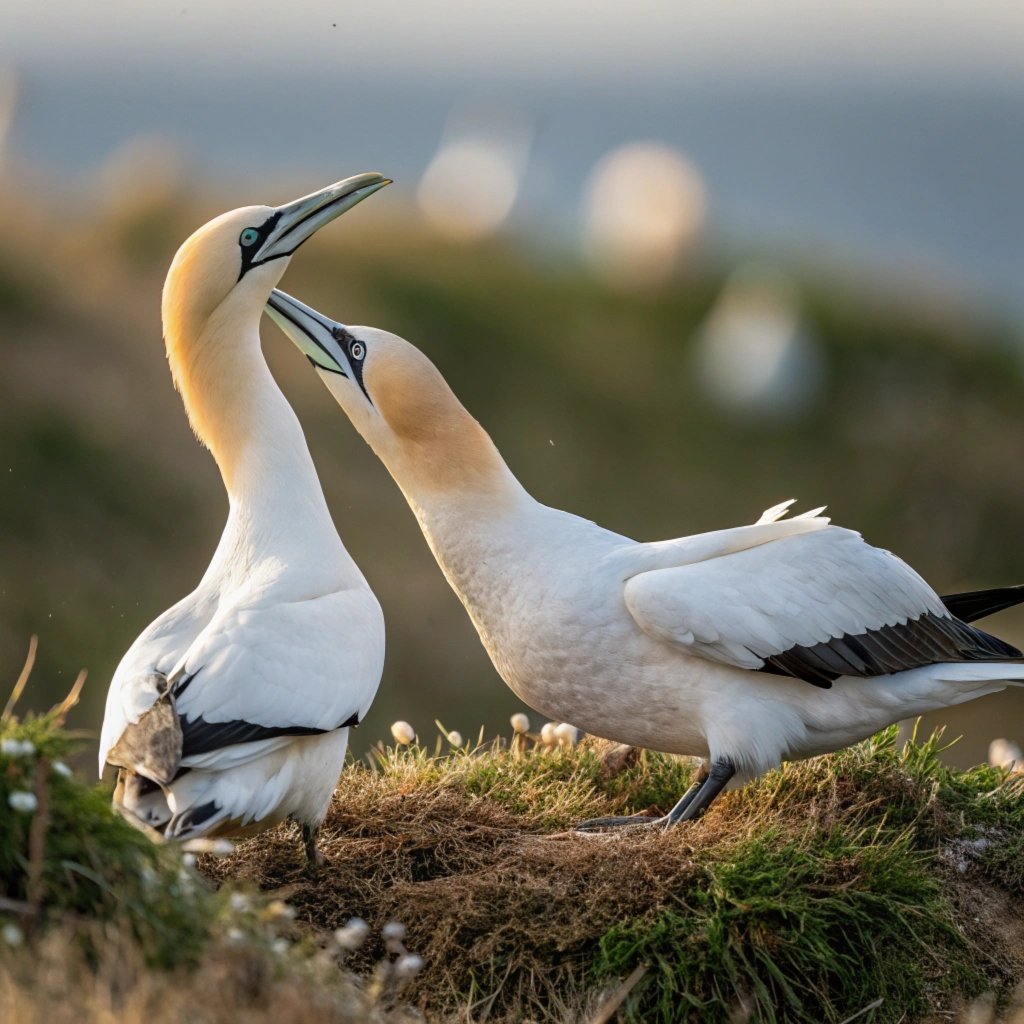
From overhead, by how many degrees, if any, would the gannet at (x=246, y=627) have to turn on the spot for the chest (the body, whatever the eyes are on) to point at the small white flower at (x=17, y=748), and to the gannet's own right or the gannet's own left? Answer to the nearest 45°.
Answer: approximately 135° to the gannet's own right

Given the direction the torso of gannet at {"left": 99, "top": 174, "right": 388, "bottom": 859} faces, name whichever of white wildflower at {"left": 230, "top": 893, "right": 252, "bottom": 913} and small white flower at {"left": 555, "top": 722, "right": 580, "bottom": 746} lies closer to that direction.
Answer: the small white flower

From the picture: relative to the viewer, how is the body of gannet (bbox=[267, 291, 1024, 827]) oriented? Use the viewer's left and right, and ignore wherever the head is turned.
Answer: facing to the left of the viewer

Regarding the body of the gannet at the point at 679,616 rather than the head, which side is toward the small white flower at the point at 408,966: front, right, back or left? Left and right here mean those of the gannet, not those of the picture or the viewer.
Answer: left

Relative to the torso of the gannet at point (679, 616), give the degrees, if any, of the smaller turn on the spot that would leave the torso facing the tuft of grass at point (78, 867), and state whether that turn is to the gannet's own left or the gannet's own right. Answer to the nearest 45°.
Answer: approximately 45° to the gannet's own left

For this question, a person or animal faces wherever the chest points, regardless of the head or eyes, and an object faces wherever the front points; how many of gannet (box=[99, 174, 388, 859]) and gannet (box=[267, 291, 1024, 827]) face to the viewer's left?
1

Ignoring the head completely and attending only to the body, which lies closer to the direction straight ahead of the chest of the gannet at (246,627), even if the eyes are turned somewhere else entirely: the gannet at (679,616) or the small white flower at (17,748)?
the gannet

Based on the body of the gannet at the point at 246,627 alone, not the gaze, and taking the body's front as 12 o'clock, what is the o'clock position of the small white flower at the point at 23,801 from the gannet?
The small white flower is roughly at 5 o'clock from the gannet.

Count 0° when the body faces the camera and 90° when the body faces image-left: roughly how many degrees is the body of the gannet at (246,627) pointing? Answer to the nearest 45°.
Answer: approximately 225°

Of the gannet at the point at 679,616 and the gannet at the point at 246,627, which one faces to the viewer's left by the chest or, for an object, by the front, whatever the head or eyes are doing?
the gannet at the point at 679,616
